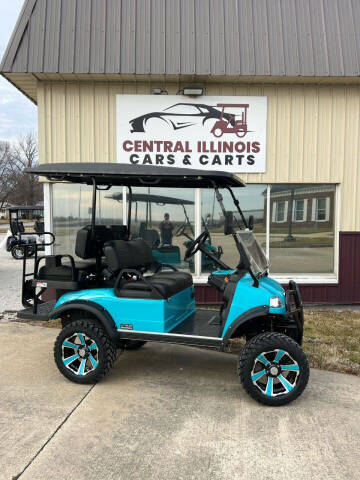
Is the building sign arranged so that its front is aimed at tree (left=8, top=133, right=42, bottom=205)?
no

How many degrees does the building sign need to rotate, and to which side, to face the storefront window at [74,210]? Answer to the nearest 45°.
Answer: approximately 90° to its right

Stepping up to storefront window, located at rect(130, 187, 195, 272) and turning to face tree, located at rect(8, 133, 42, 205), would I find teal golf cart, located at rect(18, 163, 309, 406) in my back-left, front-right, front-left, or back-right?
back-left

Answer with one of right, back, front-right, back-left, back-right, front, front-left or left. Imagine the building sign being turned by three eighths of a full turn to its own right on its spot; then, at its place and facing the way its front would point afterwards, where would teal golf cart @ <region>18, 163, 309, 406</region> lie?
back-left

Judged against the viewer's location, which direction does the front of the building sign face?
facing the viewer

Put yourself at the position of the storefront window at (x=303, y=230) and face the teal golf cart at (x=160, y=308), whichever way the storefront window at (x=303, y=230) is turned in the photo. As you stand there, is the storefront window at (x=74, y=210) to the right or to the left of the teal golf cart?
right

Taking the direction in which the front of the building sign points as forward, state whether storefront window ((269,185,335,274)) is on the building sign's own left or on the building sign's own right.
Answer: on the building sign's own left
